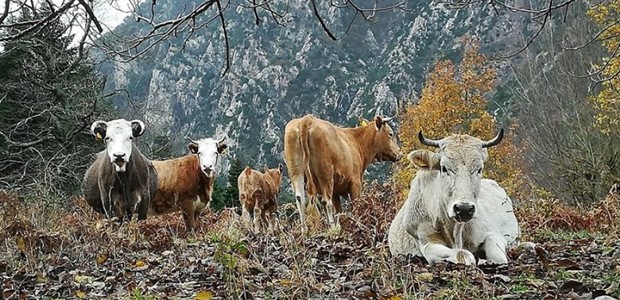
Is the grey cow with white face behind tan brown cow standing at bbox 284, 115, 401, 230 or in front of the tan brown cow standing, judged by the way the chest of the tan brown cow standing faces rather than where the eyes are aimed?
behind

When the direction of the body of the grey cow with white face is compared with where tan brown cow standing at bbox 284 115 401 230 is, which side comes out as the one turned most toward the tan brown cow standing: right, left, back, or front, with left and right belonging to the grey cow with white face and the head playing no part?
left

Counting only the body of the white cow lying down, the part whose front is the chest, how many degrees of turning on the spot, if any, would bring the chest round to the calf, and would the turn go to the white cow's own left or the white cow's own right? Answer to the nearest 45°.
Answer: approximately 135° to the white cow's own right

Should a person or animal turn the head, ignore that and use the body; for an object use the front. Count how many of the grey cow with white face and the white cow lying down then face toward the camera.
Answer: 2

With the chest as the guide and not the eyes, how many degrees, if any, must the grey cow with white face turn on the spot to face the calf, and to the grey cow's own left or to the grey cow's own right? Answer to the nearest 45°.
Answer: approximately 135° to the grey cow's own left

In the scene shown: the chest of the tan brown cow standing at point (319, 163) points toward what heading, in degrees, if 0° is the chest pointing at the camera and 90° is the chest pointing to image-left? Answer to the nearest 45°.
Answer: approximately 225°

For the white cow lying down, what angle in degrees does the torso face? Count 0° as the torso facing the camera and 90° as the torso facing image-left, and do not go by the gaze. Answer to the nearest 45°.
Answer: approximately 0°

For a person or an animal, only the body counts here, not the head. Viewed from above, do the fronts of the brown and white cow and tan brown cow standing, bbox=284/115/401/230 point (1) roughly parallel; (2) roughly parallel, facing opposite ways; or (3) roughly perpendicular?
roughly perpendicular

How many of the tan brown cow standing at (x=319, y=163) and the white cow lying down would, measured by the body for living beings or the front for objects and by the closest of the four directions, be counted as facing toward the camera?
1
